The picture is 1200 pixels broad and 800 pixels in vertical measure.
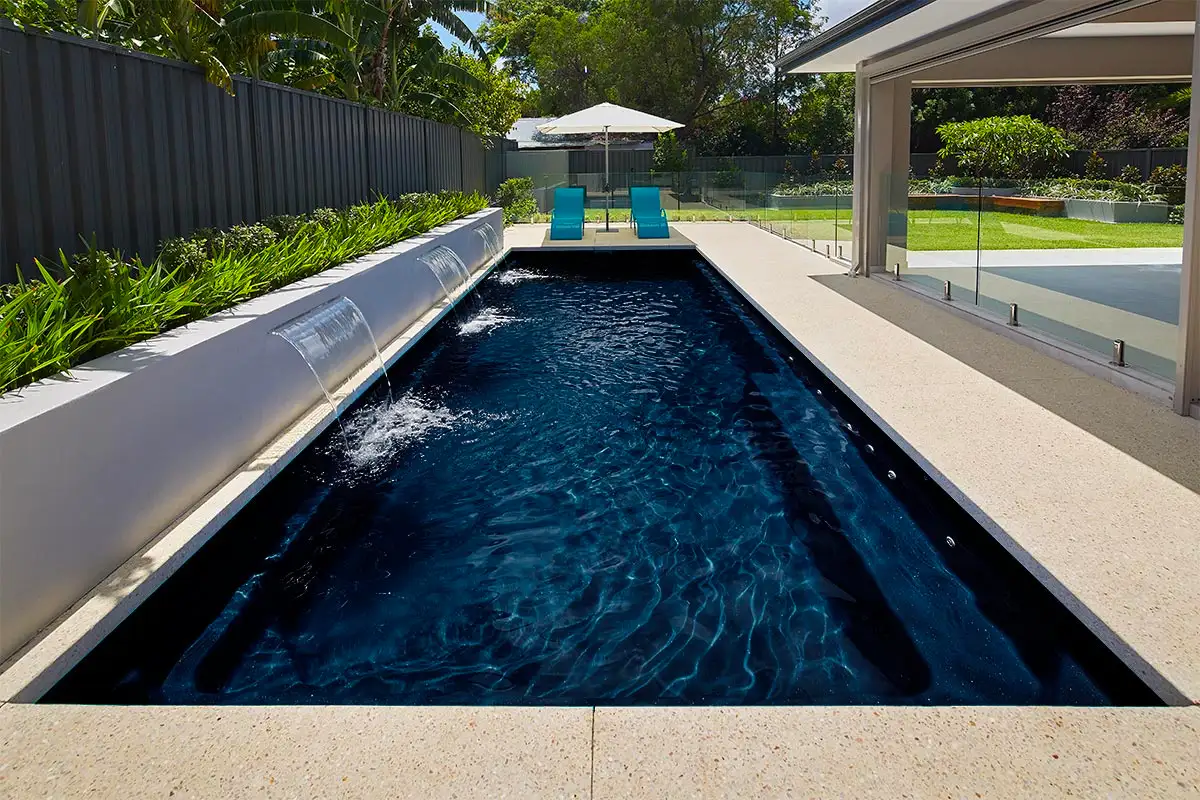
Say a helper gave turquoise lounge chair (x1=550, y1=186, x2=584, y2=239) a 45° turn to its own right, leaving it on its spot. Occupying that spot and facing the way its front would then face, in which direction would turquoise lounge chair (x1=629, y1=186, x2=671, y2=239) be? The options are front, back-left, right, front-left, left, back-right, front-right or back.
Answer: back-left

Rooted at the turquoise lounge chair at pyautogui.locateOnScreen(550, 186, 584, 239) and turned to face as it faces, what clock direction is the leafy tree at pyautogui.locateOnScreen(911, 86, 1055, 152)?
The leafy tree is roughly at 7 o'clock from the turquoise lounge chair.

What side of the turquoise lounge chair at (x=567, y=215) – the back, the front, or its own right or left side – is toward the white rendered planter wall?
front

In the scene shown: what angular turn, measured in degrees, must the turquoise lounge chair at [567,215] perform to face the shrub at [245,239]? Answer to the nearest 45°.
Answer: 0° — it already faces it

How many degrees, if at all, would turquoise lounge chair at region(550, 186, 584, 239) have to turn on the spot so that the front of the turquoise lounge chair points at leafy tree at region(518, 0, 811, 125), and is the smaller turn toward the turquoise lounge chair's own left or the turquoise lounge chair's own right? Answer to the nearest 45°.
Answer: approximately 180°

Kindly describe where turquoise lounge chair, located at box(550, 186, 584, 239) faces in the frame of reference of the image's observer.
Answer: facing the viewer

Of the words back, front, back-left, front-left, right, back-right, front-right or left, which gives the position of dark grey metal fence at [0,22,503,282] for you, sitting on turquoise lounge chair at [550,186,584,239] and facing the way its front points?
front

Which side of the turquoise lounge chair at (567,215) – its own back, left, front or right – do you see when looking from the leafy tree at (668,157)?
back

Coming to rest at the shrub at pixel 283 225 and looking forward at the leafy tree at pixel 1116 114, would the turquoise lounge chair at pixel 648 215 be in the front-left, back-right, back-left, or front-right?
front-left
